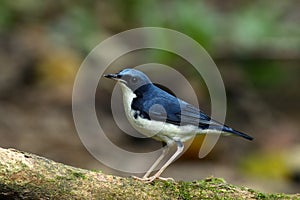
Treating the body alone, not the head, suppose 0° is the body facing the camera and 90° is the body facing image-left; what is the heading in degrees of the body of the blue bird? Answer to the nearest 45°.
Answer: approximately 90°
